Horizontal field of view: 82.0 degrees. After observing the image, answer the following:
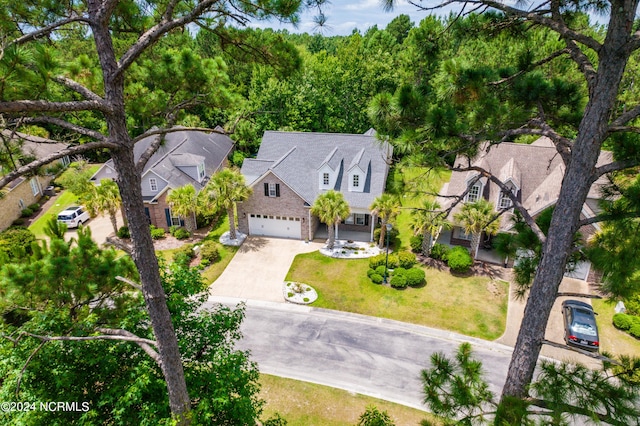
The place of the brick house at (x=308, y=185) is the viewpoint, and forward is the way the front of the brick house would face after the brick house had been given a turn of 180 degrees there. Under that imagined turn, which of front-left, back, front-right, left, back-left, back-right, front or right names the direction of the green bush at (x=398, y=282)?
back-right

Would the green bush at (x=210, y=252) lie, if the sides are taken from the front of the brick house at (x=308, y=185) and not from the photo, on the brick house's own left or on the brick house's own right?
on the brick house's own right

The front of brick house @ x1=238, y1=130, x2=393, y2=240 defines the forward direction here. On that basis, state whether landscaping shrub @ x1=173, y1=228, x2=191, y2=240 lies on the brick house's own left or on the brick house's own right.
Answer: on the brick house's own right

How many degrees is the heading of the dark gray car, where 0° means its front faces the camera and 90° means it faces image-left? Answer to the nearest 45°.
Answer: approximately 180°

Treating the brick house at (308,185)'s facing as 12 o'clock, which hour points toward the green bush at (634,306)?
The green bush is roughly at 10 o'clock from the brick house.

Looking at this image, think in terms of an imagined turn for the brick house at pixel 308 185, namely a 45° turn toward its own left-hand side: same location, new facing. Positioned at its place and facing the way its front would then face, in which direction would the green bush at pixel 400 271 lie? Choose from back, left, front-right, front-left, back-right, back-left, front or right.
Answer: front

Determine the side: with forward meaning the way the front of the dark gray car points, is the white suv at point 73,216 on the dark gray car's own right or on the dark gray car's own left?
on the dark gray car's own left

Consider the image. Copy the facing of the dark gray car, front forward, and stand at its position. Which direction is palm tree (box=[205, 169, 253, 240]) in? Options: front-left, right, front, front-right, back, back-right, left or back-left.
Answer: left

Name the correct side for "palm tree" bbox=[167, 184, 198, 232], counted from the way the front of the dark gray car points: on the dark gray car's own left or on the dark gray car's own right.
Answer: on the dark gray car's own left

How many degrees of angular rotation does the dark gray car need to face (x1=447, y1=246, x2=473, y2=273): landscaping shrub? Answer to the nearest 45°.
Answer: approximately 90° to its left

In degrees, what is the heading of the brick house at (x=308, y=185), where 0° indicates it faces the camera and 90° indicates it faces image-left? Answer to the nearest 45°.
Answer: approximately 0°

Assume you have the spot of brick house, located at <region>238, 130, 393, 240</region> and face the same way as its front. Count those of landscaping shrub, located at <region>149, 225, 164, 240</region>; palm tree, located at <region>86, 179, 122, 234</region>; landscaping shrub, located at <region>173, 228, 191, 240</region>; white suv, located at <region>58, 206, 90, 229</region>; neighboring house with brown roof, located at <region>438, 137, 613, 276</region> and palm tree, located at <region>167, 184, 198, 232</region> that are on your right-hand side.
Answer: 5

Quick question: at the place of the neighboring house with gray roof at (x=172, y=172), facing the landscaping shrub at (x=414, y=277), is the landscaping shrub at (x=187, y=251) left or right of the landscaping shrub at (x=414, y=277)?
right

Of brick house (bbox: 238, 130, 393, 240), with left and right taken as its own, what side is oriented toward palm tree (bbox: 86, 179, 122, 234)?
right

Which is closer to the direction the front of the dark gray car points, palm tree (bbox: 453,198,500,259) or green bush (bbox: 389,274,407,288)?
the palm tree

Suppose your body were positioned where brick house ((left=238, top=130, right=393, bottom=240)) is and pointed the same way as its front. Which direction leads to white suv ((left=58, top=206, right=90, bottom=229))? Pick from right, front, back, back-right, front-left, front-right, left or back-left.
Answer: right

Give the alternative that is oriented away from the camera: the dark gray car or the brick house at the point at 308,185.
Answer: the dark gray car

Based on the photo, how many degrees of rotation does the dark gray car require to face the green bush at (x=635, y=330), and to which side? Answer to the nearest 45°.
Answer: approximately 45° to its right

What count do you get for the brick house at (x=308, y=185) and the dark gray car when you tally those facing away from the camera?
1

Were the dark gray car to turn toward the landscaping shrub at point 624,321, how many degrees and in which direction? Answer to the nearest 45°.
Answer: approximately 45° to its right
